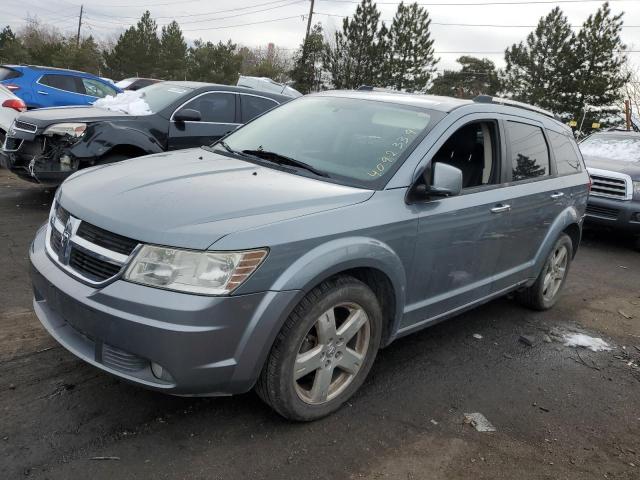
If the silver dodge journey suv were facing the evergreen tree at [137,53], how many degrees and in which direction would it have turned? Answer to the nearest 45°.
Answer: approximately 135° to its right

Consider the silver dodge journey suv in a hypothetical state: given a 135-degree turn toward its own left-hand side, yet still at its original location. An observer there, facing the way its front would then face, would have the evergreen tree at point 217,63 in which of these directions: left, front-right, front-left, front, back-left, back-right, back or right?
left

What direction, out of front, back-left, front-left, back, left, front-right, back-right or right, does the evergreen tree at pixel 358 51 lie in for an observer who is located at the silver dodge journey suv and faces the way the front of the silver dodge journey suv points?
back-right

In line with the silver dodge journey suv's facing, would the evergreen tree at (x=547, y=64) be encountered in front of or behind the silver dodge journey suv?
behind

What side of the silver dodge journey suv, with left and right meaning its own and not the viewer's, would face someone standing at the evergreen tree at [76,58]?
right

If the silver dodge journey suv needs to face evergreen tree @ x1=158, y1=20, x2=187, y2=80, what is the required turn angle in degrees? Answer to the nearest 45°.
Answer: approximately 135° to its right

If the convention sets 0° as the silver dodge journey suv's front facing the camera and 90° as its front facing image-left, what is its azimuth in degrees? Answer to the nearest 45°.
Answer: approximately 45°

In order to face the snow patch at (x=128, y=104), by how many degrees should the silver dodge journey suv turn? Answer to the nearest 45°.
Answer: approximately 90° to its right

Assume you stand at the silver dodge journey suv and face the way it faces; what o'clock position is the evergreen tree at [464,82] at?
The evergreen tree is roughly at 5 o'clock from the silver dodge journey suv.

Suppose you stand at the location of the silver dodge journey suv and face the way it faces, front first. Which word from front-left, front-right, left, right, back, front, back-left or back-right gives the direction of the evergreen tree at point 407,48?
back-right

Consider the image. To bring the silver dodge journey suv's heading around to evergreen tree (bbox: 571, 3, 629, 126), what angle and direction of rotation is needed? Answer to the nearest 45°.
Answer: approximately 180°
